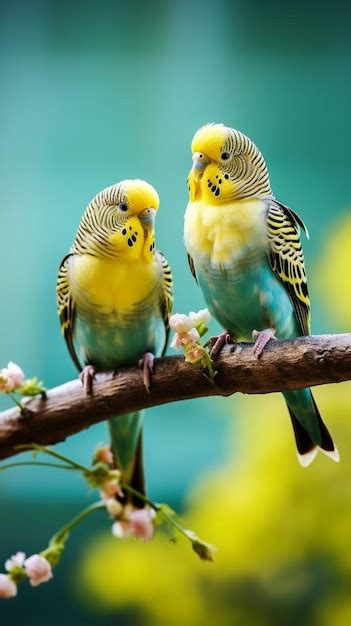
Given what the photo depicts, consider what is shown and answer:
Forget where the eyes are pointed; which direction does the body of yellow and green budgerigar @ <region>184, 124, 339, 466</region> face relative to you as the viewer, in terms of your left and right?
facing the viewer and to the left of the viewer

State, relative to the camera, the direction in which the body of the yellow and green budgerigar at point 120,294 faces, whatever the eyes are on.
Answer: toward the camera

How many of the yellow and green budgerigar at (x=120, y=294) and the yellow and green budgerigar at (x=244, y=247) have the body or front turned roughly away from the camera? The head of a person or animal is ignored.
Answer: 0
